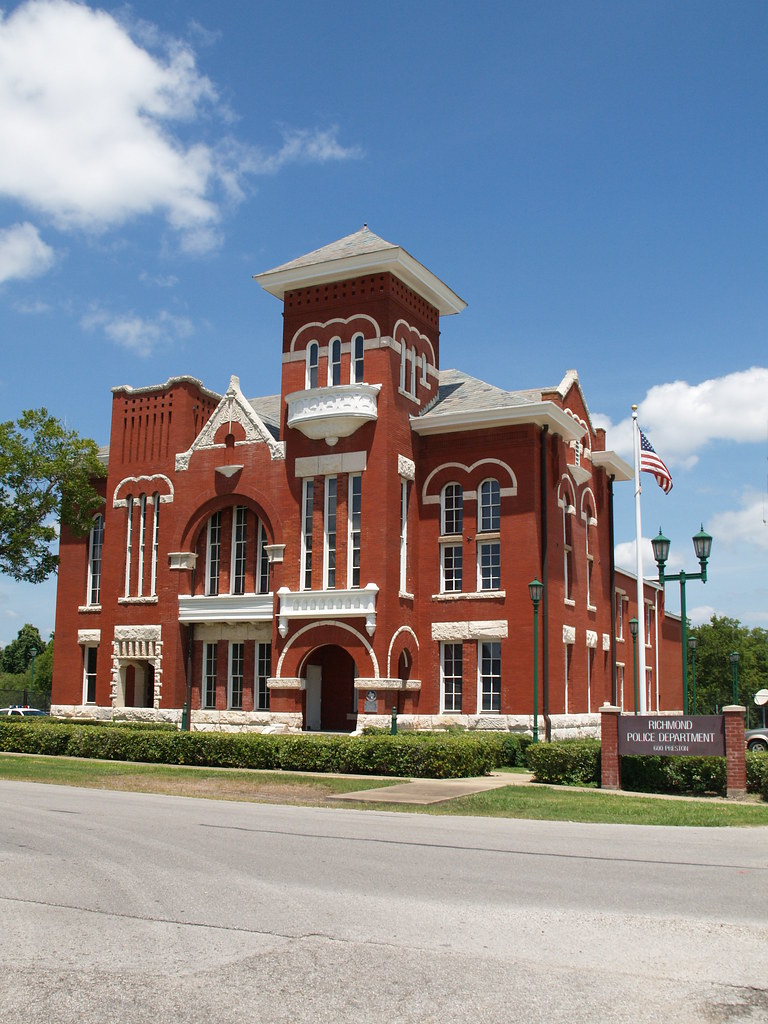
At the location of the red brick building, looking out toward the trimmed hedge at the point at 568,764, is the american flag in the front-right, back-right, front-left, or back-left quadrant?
front-left

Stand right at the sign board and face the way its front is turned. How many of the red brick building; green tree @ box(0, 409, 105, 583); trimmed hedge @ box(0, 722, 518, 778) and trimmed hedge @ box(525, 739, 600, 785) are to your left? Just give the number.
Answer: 0

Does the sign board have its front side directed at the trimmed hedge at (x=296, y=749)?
no

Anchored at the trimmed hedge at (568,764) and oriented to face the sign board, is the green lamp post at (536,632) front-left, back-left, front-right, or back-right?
back-left

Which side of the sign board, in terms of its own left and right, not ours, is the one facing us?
front

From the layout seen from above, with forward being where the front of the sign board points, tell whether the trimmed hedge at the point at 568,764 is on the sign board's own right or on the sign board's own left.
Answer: on the sign board's own right

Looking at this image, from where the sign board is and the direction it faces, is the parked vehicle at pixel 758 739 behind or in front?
behind

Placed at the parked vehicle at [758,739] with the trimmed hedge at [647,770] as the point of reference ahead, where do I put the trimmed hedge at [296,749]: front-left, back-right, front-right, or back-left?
front-right

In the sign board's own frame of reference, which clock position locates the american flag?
The american flag is roughly at 6 o'clock from the sign board.

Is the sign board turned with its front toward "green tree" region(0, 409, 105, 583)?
no
